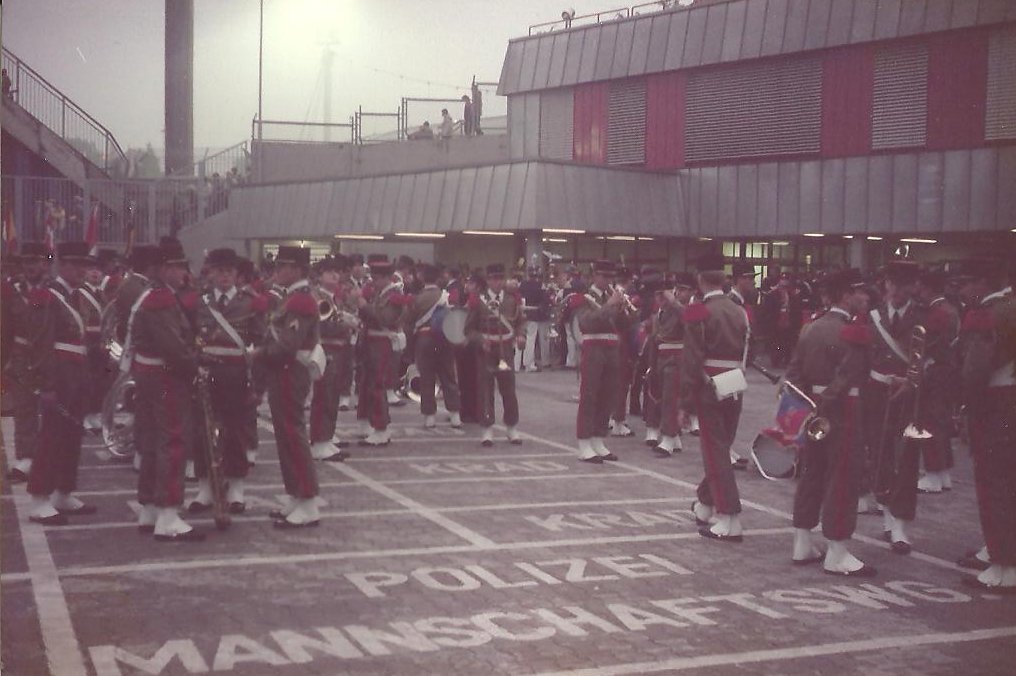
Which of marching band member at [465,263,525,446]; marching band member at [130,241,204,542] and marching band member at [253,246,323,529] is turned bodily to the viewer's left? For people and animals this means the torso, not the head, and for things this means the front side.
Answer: marching band member at [253,246,323,529]

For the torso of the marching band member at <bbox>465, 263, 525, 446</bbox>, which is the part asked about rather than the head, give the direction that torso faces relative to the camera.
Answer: toward the camera

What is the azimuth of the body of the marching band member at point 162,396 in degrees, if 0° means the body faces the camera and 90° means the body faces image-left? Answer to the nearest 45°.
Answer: approximately 270°

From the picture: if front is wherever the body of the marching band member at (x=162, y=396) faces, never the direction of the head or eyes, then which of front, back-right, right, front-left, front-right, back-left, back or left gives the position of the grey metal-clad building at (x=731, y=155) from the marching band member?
front-left

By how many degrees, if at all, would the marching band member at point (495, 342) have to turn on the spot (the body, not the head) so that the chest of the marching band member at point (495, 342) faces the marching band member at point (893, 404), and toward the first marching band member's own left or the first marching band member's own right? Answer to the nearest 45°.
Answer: approximately 45° to the first marching band member's own left

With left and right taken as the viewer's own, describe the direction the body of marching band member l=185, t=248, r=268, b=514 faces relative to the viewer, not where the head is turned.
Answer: facing the viewer

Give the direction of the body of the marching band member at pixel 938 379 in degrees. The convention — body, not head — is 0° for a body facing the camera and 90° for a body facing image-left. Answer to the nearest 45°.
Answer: approximately 90°

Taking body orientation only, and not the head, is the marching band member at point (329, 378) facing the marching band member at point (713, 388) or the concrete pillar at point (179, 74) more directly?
the marching band member

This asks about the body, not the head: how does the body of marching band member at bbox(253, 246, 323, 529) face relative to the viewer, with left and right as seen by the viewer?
facing to the left of the viewer

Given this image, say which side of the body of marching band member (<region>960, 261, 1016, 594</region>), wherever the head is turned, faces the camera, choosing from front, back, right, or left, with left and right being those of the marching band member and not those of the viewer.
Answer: left
